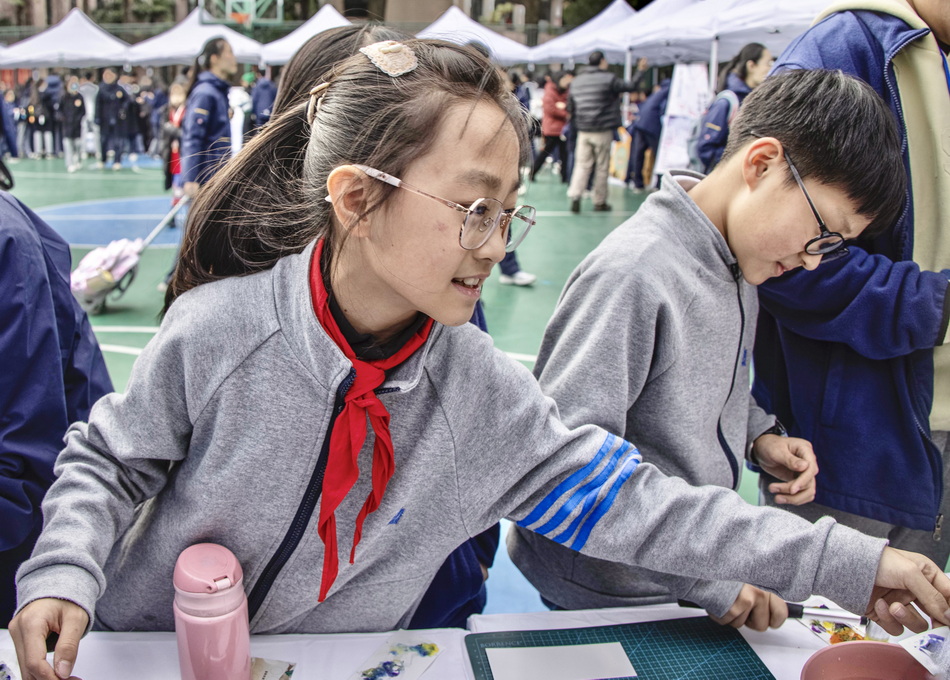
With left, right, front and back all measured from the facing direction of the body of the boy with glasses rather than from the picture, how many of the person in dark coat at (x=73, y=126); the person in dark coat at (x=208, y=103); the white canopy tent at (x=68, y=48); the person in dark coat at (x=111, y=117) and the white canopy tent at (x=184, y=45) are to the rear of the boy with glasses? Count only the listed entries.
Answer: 5

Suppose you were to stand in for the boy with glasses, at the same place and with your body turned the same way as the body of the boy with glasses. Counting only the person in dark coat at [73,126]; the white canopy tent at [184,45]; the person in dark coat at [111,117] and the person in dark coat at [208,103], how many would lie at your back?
4

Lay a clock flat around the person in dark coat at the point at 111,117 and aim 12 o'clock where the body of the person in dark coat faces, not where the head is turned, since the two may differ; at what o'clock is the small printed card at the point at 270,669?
The small printed card is roughly at 12 o'clock from the person in dark coat.

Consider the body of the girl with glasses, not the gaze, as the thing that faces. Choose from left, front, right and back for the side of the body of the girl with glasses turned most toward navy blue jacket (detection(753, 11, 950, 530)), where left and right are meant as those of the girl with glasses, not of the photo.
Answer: left

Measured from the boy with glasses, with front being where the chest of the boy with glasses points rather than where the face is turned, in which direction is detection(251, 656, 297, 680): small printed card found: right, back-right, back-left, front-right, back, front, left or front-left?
right

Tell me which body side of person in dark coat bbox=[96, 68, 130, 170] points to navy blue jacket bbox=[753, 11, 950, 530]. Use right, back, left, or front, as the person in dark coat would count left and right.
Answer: front

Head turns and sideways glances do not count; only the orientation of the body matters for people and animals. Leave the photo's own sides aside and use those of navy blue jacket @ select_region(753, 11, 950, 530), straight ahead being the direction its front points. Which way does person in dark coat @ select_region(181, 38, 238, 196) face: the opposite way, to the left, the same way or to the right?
to the left

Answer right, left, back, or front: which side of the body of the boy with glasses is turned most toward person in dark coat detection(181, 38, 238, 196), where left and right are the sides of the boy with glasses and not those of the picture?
back
